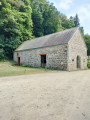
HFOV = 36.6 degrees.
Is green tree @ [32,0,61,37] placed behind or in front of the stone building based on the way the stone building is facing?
behind
